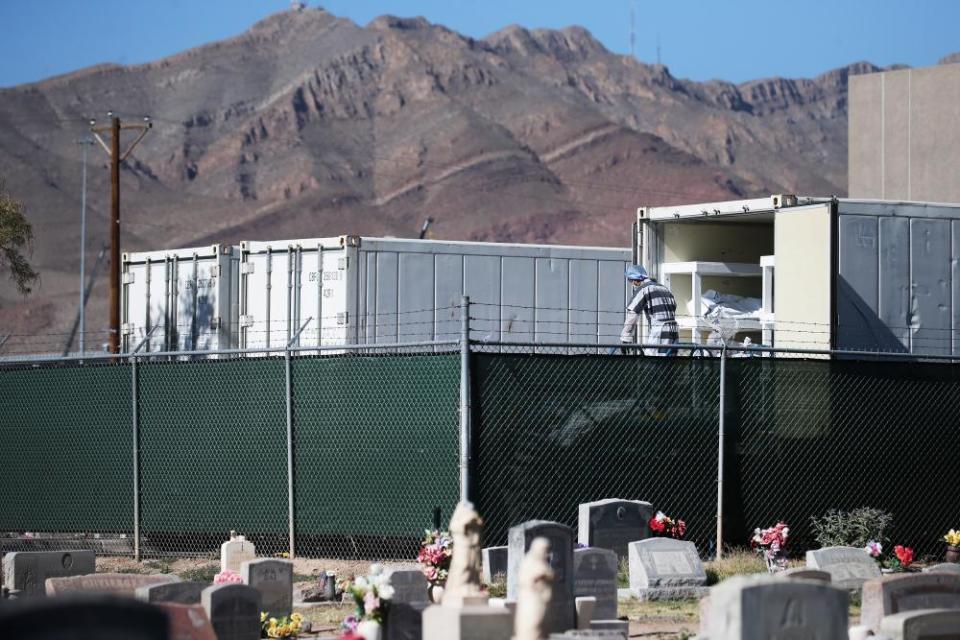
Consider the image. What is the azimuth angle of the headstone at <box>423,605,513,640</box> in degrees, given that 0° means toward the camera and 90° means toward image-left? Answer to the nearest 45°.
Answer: approximately 0°

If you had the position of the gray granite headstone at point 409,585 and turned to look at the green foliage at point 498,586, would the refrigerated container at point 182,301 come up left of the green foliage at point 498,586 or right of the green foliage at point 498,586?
left

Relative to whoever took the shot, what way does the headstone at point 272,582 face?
facing the viewer and to the right of the viewer

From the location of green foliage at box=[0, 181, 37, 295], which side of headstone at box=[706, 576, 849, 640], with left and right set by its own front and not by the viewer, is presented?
back

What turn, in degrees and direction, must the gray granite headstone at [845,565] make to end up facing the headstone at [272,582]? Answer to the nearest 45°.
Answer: approximately 45° to its right

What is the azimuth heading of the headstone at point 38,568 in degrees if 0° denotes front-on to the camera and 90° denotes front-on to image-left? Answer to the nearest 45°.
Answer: approximately 315°

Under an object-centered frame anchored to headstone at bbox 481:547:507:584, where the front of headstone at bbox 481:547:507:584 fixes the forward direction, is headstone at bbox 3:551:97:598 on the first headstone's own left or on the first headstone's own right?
on the first headstone's own right
